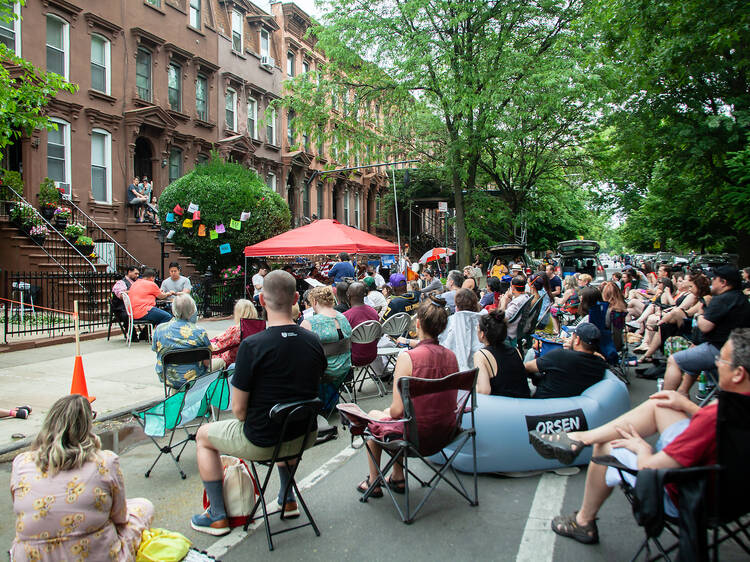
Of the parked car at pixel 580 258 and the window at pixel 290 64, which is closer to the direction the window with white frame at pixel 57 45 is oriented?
the parked car

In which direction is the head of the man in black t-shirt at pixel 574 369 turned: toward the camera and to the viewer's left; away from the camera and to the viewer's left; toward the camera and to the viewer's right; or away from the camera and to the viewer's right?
away from the camera and to the viewer's left

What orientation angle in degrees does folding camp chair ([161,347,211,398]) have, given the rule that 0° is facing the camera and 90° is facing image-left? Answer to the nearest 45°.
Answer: approximately 180°

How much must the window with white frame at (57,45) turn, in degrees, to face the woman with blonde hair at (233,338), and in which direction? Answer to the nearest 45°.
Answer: approximately 45° to its right

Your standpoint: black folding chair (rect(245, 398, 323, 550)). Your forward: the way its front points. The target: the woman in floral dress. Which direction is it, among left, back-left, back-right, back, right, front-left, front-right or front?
left

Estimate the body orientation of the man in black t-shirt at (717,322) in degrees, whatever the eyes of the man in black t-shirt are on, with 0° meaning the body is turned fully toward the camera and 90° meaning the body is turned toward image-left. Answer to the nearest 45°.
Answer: approximately 90°

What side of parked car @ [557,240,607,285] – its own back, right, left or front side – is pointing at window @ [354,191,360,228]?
left

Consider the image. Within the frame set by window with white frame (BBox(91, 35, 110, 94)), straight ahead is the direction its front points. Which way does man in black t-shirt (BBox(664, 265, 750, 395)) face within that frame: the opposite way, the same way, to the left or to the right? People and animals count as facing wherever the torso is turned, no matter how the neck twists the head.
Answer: the opposite way

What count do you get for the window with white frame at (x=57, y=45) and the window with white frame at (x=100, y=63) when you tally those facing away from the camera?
0

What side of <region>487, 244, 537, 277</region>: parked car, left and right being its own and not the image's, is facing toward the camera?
back

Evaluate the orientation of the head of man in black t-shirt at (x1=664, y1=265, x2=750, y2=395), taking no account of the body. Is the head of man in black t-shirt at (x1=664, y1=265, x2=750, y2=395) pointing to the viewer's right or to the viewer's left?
to the viewer's left

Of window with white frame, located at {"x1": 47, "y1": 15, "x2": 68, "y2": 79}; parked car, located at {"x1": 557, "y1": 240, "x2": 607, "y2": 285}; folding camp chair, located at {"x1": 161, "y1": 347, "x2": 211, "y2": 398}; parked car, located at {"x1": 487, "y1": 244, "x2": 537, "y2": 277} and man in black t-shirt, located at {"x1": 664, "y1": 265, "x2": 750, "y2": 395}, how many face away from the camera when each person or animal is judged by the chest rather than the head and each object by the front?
3

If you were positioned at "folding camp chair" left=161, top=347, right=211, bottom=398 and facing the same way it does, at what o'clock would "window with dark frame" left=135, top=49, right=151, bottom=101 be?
The window with dark frame is roughly at 12 o'clock from the folding camp chair.

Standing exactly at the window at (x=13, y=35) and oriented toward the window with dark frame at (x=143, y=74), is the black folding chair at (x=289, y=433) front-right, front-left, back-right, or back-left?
back-right

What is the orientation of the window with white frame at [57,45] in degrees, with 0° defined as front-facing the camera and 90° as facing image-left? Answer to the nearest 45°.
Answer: approximately 315°

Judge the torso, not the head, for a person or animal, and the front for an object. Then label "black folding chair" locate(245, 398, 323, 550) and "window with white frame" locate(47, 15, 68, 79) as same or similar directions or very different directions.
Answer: very different directions
